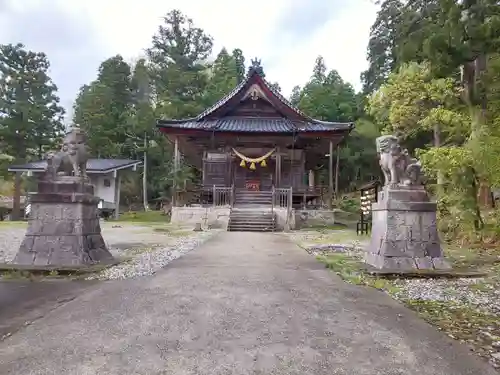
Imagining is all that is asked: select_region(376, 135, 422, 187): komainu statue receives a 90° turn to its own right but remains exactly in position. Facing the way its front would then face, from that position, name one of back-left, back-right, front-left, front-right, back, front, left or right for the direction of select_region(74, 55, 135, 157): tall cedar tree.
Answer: front

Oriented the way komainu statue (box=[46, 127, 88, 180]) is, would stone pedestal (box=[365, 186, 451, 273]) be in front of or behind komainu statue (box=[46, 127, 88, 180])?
in front

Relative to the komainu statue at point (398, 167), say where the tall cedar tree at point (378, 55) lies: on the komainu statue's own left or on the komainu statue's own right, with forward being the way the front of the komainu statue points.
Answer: on the komainu statue's own right

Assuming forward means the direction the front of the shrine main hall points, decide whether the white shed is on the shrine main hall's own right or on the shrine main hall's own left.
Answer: on the shrine main hall's own right

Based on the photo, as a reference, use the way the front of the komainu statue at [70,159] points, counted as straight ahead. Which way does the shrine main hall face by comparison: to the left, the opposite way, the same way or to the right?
to the right

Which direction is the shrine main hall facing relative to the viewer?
toward the camera

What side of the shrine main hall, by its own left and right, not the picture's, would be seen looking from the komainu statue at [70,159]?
front

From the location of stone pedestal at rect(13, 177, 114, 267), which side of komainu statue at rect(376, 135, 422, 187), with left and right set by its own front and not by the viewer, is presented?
front

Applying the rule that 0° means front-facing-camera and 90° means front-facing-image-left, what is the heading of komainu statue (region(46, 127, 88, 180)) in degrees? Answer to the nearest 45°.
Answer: approximately 315°

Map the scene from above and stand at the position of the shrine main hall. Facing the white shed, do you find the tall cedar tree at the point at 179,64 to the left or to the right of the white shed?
right

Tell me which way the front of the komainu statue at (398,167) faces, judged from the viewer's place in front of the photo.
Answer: facing the viewer and to the left of the viewer

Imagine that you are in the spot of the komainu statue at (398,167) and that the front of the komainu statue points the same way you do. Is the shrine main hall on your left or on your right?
on your right

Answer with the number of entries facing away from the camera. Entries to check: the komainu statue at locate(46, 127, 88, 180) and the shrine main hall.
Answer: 0

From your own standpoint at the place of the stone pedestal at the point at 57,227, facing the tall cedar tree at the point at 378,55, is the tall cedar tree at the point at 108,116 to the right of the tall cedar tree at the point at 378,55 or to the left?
left

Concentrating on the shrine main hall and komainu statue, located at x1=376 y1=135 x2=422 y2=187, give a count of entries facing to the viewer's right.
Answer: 0
